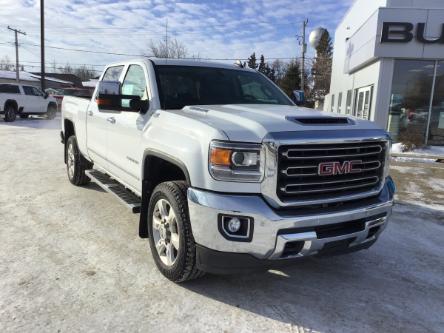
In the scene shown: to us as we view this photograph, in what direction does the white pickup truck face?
facing the viewer and to the right of the viewer

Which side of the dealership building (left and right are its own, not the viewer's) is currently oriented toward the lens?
front

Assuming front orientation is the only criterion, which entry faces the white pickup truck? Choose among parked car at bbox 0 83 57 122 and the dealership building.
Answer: the dealership building

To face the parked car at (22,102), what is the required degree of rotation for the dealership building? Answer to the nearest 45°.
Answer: approximately 90° to its right

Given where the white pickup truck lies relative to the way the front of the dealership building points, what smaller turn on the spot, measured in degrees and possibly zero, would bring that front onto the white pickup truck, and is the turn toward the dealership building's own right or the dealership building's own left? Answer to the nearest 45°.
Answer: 0° — it already faces it

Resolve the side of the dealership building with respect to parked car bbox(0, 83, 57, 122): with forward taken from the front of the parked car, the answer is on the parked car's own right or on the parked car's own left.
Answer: on the parked car's own right

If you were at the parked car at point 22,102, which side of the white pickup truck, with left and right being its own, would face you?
back
